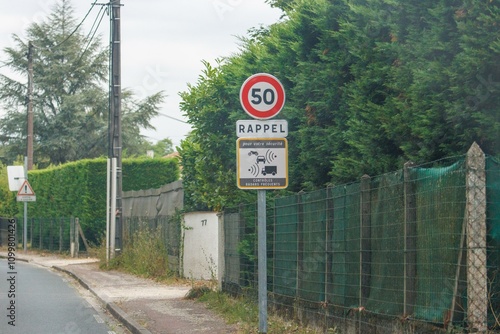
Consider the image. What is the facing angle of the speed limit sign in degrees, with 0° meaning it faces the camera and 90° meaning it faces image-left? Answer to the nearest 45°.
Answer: approximately 0°

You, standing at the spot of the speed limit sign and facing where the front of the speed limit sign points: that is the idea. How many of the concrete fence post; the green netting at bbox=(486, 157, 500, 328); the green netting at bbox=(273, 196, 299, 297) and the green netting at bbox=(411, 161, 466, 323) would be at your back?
1

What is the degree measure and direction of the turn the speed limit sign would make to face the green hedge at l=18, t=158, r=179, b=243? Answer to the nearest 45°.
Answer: approximately 180°

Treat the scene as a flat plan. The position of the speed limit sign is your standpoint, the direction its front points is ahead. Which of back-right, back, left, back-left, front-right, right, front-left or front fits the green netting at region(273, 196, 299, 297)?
back

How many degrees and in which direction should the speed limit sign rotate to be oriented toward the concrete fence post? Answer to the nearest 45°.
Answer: approximately 45° to its left
